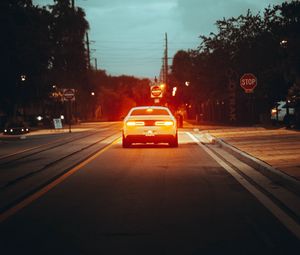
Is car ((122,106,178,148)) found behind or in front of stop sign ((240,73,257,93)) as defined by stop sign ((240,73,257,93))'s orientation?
in front

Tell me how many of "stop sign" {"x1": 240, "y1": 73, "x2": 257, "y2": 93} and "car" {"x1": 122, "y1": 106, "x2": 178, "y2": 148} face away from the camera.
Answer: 1

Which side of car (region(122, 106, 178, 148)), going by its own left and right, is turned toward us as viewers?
back

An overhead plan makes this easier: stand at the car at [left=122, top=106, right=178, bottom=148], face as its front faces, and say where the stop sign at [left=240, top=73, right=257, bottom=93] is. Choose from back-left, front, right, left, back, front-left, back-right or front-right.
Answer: front-right

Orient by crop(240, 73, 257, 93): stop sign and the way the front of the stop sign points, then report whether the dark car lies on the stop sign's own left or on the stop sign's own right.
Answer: on the stop sign's own right

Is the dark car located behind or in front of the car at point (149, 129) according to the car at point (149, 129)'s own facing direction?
in front

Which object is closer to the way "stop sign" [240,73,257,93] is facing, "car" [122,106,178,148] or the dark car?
the car

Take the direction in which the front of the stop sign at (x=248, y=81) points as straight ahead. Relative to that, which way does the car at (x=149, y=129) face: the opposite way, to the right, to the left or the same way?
the opposite way
